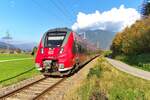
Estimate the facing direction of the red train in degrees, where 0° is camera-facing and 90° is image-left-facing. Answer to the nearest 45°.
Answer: approximately 45°
